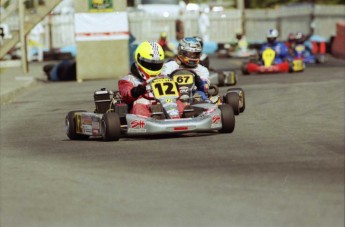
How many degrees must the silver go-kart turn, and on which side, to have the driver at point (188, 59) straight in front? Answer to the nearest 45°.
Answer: approximately 135° to its left

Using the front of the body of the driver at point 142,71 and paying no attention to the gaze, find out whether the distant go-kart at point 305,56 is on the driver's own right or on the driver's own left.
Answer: on the driver's own left

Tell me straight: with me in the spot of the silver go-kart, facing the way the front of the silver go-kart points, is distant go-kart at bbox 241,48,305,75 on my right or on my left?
on my left

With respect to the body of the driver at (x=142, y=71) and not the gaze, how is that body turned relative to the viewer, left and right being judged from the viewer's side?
facing the viewer and to the right of the viewer

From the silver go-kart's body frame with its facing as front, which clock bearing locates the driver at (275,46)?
The driver is roughly at 8 o'clock from the silver go-kart.

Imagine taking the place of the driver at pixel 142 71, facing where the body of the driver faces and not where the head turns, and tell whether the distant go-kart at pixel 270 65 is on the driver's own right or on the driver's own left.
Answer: on the driver's own left
